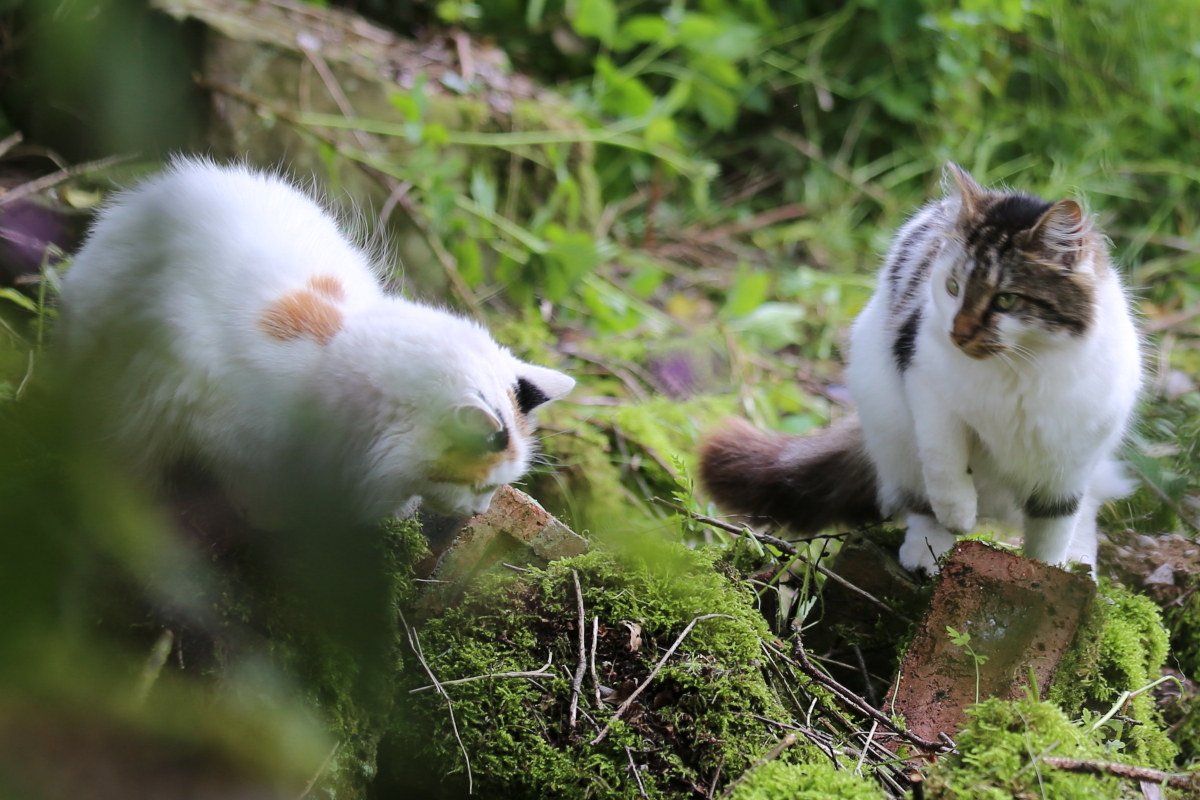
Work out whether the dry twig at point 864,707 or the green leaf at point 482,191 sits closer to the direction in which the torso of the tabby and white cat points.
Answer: the dry twig

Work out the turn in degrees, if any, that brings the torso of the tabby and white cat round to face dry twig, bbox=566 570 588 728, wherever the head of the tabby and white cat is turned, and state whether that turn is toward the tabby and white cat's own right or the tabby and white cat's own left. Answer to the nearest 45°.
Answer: approximately 45° to the tabby and white cat's own right

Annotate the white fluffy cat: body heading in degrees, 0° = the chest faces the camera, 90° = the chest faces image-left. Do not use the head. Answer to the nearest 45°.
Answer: approximately 270°

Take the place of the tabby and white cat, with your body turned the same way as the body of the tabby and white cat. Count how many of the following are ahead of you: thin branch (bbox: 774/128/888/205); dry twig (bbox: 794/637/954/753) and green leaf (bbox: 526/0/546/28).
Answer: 1

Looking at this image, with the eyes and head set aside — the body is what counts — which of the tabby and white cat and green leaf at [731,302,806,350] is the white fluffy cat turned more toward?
the tabby and white cat

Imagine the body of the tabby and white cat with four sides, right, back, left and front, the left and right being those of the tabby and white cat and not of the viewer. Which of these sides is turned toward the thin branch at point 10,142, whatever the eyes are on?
right

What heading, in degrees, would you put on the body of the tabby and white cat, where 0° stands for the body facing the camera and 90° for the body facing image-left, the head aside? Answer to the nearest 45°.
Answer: approximately 0°

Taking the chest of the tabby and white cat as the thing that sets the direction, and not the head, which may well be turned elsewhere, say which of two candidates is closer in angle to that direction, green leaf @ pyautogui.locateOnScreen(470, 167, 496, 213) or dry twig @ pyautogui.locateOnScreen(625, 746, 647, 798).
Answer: the dry twig

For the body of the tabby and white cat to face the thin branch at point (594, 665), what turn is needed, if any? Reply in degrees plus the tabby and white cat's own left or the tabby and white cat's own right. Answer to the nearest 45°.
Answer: approximately 45° to the tabby and white cat's own right

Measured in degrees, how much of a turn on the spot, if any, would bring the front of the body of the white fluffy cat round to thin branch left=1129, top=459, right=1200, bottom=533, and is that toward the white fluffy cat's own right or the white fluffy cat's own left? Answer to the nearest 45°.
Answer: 0° — it already faces it
